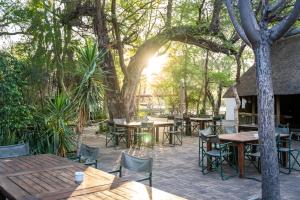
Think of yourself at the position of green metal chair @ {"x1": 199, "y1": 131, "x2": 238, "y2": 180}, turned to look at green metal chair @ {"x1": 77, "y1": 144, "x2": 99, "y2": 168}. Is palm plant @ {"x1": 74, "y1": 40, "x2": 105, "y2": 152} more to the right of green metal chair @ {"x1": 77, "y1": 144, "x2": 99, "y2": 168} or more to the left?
right

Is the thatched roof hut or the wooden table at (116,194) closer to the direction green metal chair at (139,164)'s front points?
the wooden table

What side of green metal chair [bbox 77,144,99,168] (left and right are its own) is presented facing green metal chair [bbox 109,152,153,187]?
left

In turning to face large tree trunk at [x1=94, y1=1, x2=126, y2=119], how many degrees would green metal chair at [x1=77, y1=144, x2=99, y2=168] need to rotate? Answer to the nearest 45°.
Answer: approximately 135° to its right

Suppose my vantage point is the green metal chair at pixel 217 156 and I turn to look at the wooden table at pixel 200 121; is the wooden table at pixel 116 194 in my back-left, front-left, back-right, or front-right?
back-left

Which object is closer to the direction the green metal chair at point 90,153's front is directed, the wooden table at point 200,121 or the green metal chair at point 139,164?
the green metal chair

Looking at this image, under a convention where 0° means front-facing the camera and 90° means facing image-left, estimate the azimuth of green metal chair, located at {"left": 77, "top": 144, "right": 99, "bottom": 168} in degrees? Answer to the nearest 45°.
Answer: approximately 45°

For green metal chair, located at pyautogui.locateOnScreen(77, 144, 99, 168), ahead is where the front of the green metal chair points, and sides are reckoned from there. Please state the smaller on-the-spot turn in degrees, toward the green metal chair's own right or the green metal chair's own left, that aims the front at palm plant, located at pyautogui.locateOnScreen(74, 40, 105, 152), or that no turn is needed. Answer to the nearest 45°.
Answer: approximately 135° to the green metal chair's own right

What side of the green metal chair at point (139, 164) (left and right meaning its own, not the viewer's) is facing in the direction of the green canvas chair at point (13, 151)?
right
